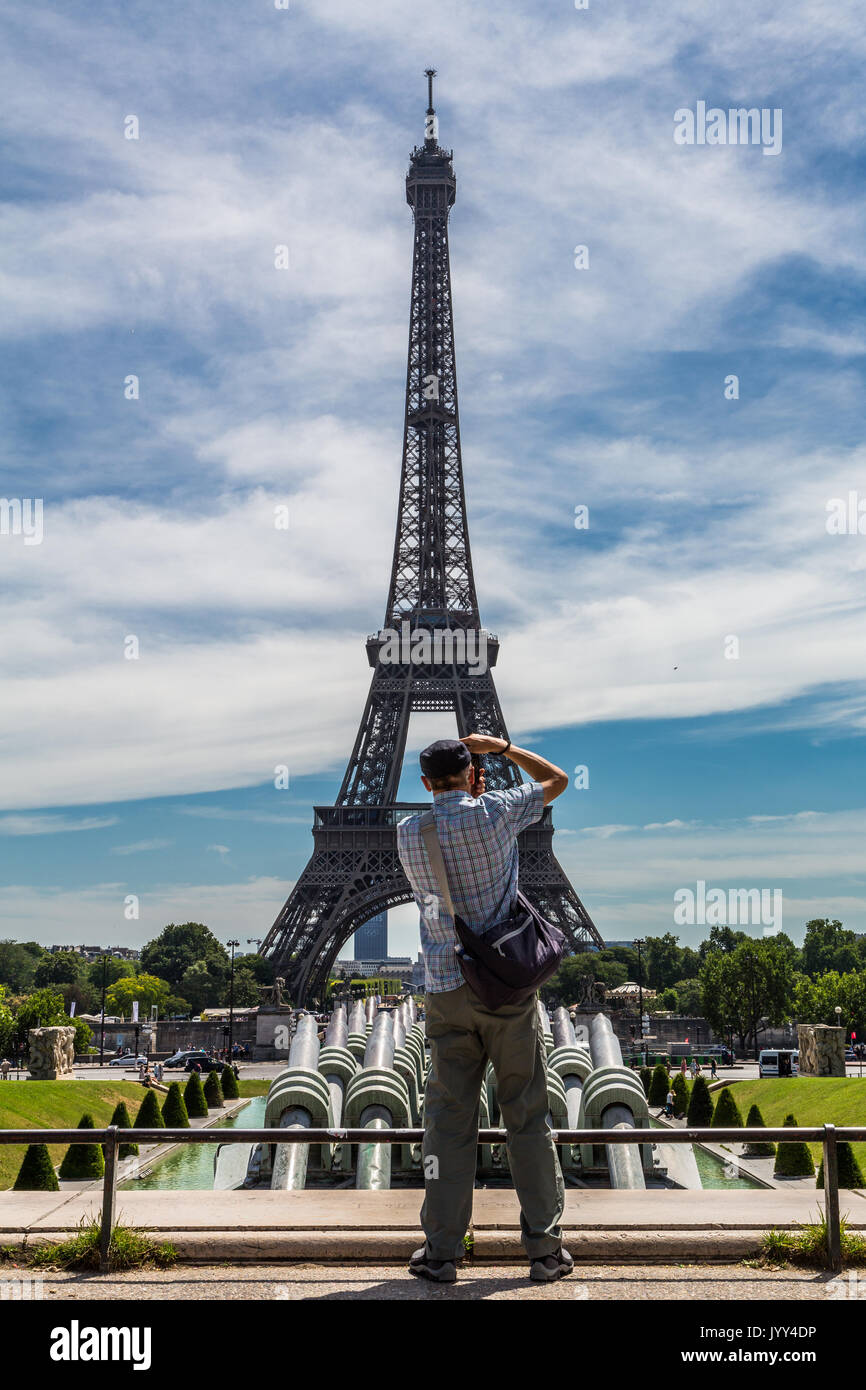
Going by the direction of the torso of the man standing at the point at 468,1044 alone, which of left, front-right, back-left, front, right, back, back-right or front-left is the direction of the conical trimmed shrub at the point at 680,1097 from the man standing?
front

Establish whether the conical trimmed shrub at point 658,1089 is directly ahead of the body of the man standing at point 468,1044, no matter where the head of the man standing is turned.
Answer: yes

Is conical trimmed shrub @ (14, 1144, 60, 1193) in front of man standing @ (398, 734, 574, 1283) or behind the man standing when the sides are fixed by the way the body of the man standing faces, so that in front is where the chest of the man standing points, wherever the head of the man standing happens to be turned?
in front

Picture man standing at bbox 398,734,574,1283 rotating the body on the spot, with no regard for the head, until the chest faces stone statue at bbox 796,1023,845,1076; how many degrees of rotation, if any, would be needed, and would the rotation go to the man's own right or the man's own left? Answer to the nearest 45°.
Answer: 0° — they already face it

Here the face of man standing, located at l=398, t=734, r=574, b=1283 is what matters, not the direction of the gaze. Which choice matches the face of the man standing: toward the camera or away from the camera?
away from the camera

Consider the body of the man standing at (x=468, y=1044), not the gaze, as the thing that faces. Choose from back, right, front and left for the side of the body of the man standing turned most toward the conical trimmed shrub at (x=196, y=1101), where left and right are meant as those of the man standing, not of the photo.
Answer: front

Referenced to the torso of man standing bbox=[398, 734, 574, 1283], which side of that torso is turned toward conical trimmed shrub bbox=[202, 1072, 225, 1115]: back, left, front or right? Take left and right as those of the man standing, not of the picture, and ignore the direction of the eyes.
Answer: front

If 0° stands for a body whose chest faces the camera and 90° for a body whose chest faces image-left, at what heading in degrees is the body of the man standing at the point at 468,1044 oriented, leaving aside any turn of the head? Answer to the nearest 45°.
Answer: approximately 180°
